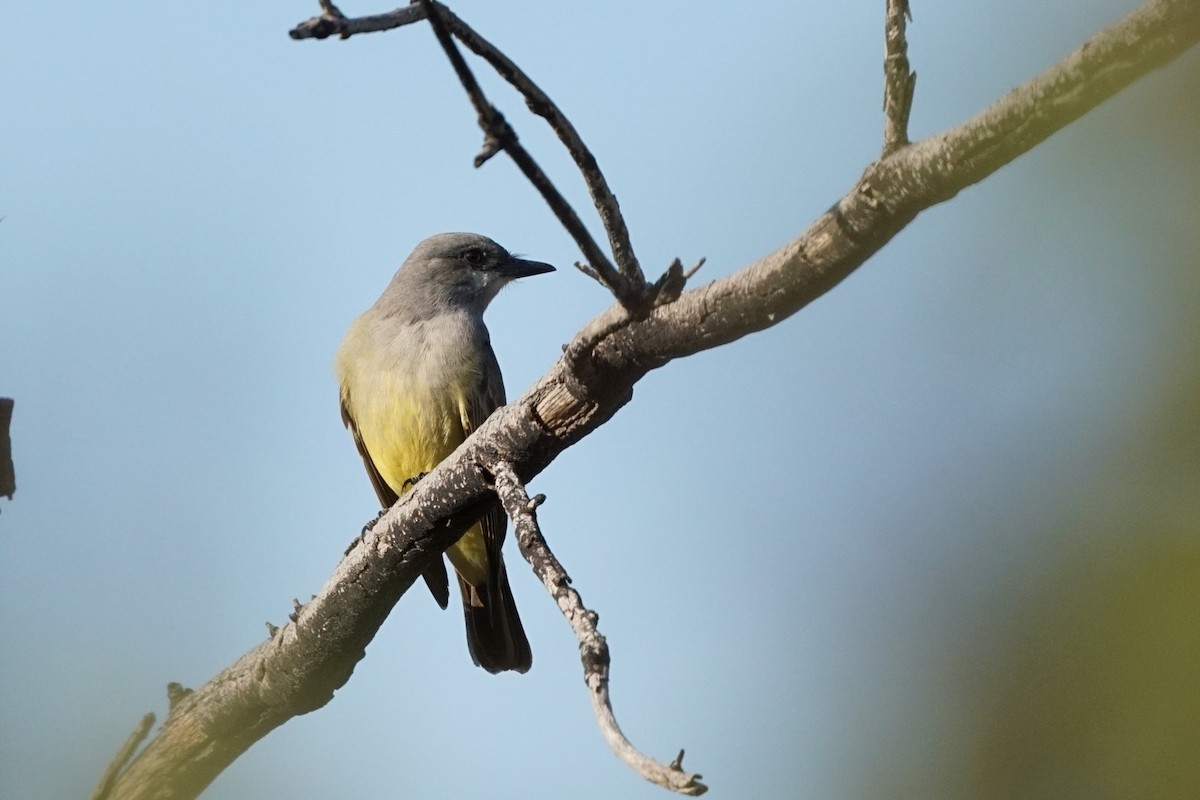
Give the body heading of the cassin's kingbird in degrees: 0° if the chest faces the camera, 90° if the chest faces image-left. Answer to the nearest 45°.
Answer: approximately 0°

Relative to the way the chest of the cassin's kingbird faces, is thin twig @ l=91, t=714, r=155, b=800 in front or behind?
in front
